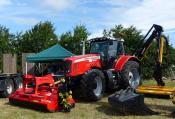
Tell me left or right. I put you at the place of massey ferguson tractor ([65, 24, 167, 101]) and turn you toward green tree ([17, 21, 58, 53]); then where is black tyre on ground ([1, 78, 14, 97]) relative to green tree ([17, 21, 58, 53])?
left

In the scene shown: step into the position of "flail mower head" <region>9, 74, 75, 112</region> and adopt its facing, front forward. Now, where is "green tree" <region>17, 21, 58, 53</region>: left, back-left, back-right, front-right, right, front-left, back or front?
back-right

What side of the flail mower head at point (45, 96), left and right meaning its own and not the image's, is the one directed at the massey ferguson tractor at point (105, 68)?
back

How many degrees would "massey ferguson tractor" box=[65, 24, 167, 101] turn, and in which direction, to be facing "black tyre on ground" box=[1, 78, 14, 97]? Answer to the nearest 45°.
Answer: approximately 45° to its right

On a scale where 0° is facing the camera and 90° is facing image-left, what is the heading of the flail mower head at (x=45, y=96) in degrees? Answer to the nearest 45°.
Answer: approximately 45°

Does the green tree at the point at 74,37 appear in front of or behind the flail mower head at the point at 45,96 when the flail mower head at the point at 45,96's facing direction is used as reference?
behind

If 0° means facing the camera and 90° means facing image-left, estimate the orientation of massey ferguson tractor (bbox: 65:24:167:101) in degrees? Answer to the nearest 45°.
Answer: approximately 45°
